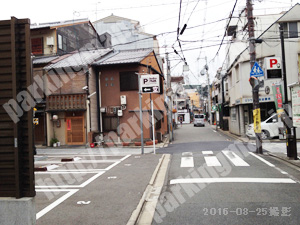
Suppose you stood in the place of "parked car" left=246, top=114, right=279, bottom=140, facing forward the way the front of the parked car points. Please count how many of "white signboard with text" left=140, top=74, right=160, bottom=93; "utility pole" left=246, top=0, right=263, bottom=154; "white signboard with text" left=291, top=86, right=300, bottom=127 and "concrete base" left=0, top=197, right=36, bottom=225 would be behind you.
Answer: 0

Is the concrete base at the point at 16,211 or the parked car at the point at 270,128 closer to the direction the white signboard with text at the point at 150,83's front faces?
the concrete base

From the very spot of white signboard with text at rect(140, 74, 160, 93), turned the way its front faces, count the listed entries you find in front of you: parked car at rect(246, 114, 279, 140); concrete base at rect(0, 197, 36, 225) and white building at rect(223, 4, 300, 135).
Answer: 1

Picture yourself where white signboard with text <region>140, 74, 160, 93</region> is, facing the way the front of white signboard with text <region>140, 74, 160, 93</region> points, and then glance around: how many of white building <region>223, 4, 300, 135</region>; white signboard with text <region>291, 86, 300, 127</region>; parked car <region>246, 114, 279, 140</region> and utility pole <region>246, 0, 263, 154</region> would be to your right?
0

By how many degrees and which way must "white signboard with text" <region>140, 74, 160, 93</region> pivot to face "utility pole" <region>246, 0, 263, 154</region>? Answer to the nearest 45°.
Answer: approximately 90° to its left

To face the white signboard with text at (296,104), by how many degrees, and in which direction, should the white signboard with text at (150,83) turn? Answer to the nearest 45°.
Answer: approximately 45° to its left

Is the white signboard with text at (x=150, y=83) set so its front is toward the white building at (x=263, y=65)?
no

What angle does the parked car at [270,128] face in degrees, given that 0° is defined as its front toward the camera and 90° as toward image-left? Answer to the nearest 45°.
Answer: approximately 45°

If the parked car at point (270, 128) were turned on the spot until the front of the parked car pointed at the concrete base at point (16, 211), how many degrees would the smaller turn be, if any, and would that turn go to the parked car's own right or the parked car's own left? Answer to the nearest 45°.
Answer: approximately 45° to the parked car's own left

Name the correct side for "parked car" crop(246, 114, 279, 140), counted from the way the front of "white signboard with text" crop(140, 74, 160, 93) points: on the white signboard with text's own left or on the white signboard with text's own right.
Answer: on the white signboard with text's own left

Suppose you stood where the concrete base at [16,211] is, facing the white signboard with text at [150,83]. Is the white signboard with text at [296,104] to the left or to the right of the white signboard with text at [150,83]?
right

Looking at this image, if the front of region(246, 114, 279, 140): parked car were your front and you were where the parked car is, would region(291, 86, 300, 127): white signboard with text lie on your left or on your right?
on your left

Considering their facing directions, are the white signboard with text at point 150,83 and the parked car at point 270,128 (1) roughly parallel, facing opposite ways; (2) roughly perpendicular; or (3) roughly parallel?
roughly perpendicular

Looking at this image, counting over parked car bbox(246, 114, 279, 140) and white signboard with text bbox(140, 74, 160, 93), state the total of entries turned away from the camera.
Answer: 0

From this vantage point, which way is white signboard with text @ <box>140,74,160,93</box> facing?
toward the camera

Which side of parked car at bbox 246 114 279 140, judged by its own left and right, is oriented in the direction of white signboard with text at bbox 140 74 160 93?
front
